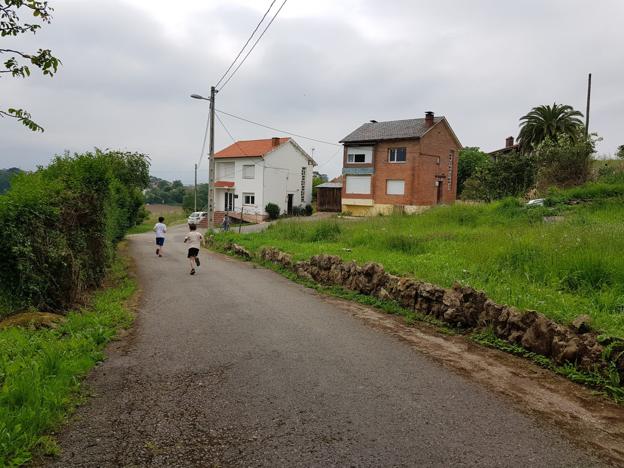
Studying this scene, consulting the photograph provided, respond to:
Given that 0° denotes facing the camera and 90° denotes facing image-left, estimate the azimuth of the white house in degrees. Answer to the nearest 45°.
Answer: approximately 45°

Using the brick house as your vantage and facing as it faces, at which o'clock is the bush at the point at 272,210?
The bush is roughly at 2 o'clock from the brick house.

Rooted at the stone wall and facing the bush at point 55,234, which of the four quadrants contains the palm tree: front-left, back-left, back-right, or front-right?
back-right

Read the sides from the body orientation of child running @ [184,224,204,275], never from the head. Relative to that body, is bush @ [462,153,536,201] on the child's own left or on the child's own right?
on the child's own right

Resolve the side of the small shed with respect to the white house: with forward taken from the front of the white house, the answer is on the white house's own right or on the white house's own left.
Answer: on the white house's own left

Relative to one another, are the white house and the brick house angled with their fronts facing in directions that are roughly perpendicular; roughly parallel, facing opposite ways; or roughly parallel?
roughly parallel

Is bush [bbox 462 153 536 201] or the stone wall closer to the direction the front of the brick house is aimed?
the stone wall

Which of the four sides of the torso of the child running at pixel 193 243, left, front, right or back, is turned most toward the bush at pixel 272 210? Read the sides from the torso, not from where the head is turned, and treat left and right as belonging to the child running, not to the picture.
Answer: front

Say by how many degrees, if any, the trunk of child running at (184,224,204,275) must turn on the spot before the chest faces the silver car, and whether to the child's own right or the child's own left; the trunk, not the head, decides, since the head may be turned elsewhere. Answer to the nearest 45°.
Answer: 0° — they already face it

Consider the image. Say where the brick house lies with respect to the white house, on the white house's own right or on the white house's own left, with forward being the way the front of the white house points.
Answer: on the white house's own left

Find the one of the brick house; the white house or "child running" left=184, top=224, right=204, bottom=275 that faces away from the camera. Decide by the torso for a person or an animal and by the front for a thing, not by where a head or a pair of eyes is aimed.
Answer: the child running

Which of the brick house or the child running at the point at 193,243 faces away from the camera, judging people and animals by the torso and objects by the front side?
the child running

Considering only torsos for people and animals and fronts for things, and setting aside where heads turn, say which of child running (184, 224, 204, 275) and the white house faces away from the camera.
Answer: the child running

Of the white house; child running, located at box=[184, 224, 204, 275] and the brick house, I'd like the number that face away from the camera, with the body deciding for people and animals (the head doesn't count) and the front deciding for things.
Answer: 1

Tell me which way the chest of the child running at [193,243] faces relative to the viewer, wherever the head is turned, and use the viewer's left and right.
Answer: facing away from the viewer

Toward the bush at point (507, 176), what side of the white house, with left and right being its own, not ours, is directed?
left

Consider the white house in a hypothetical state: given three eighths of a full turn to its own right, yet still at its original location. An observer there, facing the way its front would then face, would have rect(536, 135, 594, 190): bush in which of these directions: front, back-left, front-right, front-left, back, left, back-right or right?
back-right

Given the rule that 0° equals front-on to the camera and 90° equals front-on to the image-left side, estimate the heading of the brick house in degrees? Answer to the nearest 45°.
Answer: approximately 45°
